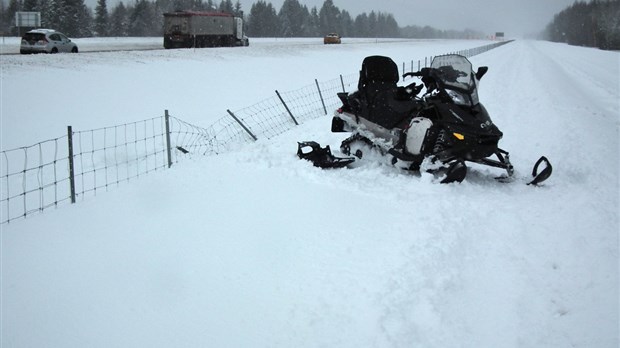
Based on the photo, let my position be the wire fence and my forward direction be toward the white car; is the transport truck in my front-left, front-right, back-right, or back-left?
front-right

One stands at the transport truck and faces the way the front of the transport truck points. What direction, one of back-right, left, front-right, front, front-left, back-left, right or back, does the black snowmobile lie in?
back-right

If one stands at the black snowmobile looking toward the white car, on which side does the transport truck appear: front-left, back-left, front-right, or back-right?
front-right

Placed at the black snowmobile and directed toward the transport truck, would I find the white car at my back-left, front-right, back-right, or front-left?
front-left

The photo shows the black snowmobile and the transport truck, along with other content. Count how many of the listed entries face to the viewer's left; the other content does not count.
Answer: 0

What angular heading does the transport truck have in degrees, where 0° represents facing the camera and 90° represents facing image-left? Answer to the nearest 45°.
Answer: approximately 225°

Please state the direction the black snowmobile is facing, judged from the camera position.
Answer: facing the viewer and to the right of the viewer

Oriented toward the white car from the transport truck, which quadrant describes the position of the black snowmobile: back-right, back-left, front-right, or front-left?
front-left

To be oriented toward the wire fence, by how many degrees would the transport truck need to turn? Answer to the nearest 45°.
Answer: approximately 135° to its right
